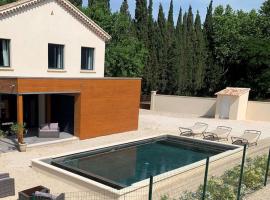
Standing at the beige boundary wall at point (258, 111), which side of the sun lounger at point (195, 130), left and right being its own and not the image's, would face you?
back

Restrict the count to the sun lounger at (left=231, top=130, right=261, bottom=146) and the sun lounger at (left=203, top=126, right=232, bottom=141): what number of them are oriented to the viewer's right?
0

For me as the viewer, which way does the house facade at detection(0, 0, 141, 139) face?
facing the viewer and to the right of the viewer

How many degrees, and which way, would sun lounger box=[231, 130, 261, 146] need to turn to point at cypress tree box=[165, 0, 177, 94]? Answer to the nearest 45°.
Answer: approximately 90° to its right

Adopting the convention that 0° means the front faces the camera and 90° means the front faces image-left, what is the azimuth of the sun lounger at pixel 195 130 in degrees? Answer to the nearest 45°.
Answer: approximately 45°

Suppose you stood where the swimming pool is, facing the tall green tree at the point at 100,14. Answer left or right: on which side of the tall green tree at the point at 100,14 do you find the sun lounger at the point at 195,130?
right

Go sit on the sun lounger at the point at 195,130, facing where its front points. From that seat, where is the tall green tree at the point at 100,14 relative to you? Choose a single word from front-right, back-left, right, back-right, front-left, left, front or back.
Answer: right

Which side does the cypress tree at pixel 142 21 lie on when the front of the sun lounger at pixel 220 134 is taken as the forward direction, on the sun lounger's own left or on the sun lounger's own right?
on the sun lounger's own right

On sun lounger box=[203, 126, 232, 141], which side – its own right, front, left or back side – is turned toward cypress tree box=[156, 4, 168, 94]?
right

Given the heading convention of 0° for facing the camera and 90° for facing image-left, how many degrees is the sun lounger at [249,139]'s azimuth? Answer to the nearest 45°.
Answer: approximately 45°

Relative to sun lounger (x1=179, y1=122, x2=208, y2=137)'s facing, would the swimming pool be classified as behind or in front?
in front

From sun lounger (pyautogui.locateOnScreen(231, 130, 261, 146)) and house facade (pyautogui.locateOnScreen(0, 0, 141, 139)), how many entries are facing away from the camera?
0
